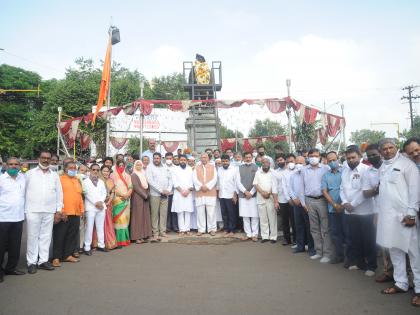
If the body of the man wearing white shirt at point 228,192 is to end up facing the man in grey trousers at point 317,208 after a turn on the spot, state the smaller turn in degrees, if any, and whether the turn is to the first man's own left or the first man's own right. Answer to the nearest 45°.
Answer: approximately 45° to the first man's own left

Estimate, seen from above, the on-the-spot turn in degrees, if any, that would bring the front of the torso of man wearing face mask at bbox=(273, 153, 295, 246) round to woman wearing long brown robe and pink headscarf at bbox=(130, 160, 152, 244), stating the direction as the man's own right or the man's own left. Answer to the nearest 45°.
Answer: approximately 45° to the man's own right

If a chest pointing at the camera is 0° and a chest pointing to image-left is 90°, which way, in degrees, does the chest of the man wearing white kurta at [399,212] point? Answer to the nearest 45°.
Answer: approximately 45°

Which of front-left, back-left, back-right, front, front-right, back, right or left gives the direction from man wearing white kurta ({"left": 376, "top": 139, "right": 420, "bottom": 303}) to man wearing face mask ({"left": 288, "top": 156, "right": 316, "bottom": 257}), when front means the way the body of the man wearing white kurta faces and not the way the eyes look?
right

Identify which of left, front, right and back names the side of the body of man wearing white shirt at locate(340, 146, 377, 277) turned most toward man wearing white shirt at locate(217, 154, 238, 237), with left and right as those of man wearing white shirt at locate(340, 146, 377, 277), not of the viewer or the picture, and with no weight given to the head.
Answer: right

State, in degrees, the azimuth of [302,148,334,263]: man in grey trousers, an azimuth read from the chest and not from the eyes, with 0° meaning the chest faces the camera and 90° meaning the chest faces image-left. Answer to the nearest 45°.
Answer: approximately 0°

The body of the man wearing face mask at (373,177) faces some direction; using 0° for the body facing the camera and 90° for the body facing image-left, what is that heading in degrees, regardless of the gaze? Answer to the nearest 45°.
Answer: approximately 45°

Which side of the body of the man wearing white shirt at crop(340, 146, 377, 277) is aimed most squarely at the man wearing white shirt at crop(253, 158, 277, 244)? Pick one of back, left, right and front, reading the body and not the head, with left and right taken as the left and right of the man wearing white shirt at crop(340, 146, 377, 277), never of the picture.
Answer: right
